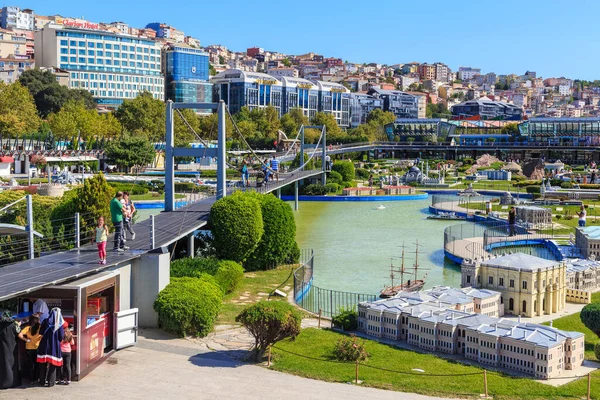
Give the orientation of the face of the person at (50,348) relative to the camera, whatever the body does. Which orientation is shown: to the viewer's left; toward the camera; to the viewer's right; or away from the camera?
away from the camera

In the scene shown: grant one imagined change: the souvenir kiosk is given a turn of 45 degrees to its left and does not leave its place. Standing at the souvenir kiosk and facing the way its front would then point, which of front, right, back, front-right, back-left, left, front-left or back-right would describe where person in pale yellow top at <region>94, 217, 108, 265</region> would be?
back

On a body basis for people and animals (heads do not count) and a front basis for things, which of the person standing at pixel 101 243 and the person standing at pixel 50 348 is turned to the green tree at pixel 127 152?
the person standing at pixel 50 348

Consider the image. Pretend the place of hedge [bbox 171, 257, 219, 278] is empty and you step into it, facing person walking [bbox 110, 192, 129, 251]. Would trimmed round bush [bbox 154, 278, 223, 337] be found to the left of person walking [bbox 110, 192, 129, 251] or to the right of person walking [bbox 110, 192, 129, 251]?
left

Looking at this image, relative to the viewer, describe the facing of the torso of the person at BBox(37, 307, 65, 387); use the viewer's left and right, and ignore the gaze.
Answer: facing away from the viewer

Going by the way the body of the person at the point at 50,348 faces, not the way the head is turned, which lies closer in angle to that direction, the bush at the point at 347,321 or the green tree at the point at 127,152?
the green tree

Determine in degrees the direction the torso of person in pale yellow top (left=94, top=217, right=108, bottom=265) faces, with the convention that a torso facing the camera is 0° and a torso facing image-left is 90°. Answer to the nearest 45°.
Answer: approximately 0°

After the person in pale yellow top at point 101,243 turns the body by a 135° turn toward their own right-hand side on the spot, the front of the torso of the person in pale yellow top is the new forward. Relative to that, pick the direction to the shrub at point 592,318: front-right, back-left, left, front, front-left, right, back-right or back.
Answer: back-right

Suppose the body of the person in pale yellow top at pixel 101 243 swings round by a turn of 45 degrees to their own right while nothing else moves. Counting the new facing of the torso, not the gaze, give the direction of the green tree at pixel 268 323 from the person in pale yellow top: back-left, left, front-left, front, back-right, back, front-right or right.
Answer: left

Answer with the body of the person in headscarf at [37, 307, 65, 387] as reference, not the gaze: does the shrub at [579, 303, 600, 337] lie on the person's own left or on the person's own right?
on the person's own right

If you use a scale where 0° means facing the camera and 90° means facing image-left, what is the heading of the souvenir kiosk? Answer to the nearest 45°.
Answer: approximately 45°

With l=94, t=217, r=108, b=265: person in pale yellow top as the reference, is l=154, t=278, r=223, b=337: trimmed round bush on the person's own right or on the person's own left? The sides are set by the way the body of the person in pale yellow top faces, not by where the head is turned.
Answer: on the person's own left

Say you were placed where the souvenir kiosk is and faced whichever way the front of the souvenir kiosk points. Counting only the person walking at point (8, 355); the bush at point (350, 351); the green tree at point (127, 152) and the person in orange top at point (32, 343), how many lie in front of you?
2

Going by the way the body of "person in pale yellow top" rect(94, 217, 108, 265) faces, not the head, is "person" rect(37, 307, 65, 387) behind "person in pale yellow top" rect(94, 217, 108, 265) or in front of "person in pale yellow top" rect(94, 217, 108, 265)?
in front

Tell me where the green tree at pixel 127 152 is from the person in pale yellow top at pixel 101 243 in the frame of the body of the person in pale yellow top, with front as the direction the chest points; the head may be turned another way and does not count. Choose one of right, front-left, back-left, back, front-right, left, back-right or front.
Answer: back

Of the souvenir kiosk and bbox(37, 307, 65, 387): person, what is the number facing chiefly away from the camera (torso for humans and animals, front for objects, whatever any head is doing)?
1

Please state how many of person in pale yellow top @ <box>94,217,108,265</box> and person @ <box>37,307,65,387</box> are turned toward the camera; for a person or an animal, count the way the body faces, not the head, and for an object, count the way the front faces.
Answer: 1
